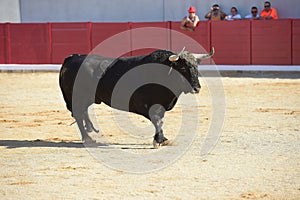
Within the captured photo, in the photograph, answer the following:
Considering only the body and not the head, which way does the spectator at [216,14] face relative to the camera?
toward the camera

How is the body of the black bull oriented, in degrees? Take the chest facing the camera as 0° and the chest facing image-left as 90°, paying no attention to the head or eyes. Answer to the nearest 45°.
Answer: approximately 270°

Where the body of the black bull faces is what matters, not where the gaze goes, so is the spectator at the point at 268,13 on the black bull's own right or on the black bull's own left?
on the black bull's own left

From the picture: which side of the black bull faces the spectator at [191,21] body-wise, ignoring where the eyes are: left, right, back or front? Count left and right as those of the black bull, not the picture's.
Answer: left

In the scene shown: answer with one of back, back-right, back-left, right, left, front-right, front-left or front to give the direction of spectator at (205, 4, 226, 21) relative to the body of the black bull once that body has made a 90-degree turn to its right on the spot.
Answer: back

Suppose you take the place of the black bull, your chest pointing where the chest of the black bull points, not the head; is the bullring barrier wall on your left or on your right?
on your left

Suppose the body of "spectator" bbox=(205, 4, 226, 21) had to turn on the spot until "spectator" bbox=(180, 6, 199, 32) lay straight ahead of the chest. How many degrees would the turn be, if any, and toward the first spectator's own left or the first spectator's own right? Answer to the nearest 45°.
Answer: approximately 45° to the first spectator's own right
